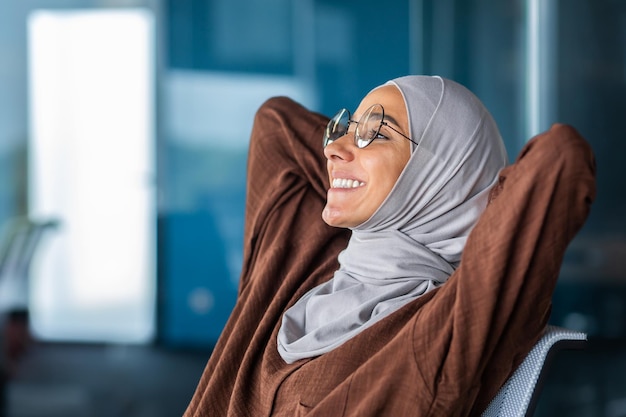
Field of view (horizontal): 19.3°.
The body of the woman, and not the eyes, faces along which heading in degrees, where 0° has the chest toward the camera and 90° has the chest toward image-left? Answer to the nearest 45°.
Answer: approximately 45°
